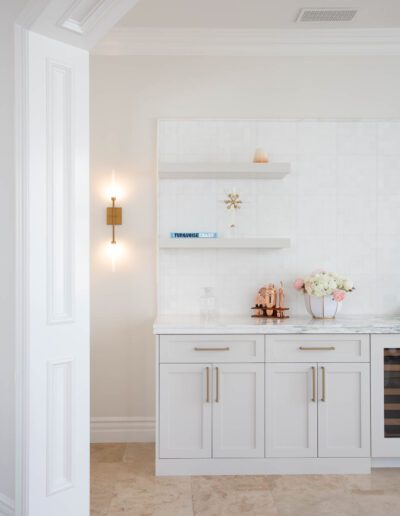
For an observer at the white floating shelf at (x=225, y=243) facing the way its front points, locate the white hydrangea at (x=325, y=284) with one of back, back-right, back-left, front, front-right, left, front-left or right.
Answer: left

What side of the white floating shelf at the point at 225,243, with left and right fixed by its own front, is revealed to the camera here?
front

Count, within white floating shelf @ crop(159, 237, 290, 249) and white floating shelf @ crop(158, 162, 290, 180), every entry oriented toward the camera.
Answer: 2

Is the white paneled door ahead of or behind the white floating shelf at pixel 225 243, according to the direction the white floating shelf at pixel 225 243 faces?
ahead

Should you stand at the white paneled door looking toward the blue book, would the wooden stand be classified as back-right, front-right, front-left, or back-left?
front-right
